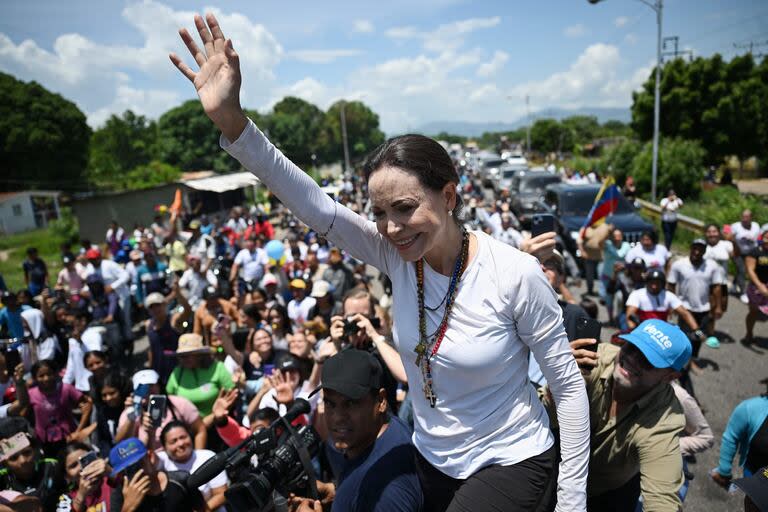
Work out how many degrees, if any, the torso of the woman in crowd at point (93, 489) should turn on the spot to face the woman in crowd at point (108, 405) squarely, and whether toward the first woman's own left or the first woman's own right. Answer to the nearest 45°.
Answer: approximately 135° to the first woman's own left

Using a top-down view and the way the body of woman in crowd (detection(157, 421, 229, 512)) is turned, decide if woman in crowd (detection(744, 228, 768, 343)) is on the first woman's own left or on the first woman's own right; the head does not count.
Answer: on the first woman's own left

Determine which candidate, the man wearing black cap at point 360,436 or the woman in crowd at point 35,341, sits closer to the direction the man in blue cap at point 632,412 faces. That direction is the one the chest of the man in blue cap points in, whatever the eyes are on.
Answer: the man wearing black cap

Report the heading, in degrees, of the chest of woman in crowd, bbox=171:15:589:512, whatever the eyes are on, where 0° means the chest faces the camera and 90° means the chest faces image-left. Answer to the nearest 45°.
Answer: approximately 45°

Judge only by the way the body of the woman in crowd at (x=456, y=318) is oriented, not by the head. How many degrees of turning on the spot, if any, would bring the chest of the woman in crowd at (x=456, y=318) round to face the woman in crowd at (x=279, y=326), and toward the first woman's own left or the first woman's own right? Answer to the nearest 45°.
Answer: approximately 135° to the first woman's own right

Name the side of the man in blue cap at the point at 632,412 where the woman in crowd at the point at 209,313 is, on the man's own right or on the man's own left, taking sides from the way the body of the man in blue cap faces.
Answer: on the man's own right

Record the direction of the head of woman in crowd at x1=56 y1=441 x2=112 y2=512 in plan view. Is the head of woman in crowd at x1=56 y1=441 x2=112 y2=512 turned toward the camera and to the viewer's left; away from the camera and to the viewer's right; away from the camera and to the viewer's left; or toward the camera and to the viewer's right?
toward the camera and to the viewer's right

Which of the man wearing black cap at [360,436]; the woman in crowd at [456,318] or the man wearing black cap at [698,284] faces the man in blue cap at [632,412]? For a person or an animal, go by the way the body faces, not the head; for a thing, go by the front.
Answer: the man wearing black cap at [698,284]

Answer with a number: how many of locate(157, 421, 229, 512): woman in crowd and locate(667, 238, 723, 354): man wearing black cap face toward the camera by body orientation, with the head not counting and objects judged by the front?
2

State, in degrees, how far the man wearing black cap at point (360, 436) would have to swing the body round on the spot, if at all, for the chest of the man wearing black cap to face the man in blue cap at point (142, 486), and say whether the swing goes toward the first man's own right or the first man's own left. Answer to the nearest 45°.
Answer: approximately 90° to the first man's own right

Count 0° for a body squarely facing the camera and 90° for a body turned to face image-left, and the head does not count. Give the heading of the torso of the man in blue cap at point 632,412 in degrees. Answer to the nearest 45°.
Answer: approximately 45°
